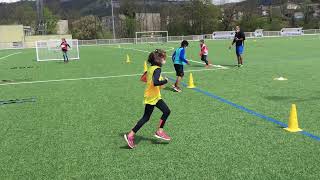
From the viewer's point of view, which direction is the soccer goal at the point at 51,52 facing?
toward the camera

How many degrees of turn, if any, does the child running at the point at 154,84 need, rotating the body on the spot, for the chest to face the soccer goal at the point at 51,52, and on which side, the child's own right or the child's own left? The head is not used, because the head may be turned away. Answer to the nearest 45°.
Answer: approximately 90° to the child's own left

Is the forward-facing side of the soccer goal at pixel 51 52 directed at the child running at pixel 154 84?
yes
